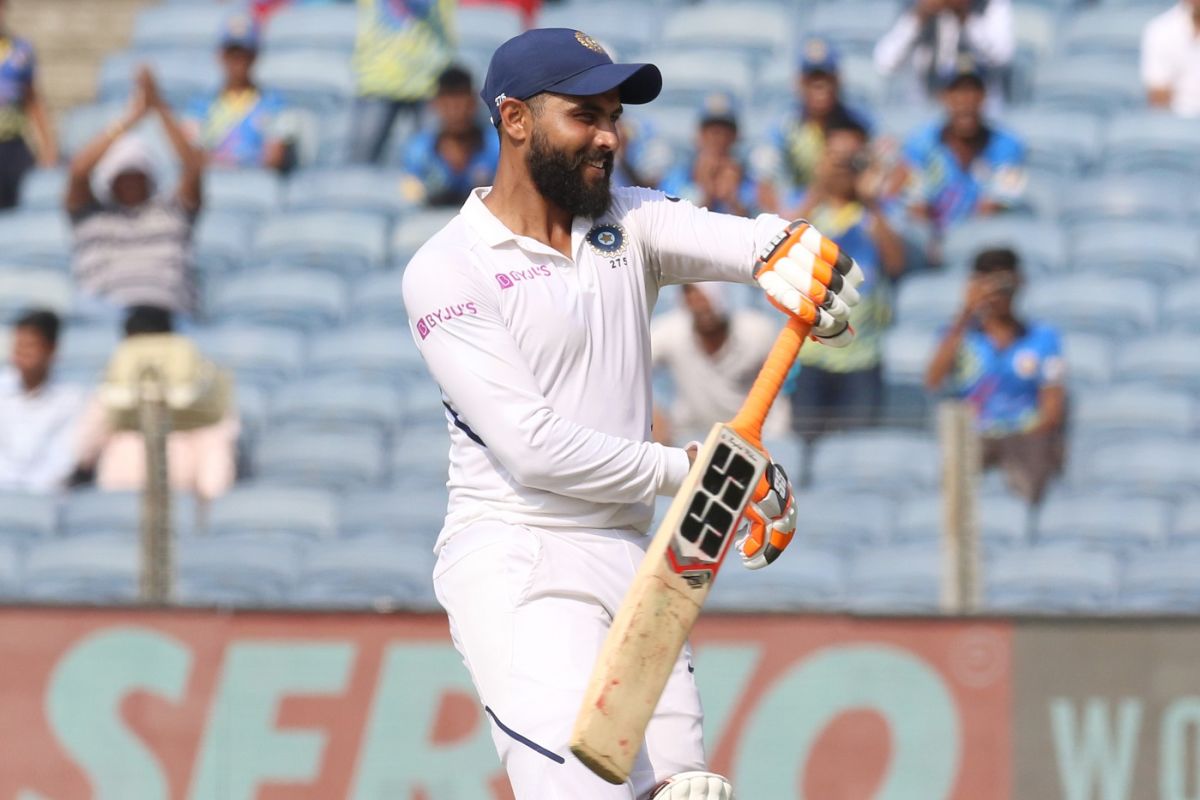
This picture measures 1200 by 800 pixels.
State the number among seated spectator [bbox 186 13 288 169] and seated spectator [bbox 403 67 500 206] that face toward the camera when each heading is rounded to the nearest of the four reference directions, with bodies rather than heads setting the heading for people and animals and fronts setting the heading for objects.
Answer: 2

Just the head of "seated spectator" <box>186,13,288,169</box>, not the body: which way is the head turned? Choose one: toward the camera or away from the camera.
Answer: toward the camera

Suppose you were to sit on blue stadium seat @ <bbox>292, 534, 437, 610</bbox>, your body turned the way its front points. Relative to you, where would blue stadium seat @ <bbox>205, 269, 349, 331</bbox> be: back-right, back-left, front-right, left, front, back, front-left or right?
back

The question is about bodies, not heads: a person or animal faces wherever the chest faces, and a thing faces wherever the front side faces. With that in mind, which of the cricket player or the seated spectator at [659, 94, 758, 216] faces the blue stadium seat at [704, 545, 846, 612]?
the seated spectator

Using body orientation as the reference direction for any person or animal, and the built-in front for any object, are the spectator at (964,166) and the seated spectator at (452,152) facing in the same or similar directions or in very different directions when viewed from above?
same or similar directions

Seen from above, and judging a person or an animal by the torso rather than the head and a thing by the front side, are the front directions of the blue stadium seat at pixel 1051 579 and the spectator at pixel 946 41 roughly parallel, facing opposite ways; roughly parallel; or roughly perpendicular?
roughly parallel

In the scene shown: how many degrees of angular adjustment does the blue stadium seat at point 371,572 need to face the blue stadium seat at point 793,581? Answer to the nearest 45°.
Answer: approximately 90° to its left

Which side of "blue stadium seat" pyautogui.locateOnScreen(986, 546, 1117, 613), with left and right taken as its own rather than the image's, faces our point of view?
front

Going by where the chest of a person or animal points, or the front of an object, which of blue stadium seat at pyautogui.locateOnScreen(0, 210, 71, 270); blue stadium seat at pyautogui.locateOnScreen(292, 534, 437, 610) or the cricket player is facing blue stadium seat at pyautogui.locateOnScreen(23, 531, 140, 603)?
blue stadium seat at pyautogui.locateOnScreen(0, 210, 71, 270)

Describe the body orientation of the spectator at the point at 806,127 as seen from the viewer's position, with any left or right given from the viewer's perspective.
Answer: facing the viewer

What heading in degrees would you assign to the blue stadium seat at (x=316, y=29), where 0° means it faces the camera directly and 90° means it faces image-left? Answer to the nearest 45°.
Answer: approximately 0°

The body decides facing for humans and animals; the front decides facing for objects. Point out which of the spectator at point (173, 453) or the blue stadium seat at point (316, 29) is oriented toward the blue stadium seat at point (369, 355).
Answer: the blue stadium seat at point (316, 29)

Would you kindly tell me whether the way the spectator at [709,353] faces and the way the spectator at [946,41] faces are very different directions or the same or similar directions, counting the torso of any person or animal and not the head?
same or similar directions

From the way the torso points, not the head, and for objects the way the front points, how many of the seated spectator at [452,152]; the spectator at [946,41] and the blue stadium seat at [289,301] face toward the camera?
3

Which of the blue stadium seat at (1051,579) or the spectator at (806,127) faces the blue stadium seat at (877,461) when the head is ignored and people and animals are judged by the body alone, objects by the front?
the spectator

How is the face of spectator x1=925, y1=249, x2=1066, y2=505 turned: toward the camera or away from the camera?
toward the camera
